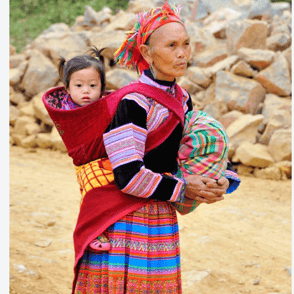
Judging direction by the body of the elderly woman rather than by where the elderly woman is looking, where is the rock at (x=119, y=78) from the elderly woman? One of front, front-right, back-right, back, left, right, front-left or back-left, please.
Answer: back-left

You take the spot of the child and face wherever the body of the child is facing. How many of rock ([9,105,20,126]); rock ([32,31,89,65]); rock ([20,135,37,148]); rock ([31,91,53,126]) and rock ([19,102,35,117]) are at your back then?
5

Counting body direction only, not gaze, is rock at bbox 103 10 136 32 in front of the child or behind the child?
behind

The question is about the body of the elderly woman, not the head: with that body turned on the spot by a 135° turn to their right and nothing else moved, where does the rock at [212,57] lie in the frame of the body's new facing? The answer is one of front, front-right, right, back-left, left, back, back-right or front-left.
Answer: right

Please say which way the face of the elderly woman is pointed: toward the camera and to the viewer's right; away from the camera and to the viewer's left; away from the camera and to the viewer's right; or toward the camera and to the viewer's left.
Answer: toward the camera and to the viewer's right

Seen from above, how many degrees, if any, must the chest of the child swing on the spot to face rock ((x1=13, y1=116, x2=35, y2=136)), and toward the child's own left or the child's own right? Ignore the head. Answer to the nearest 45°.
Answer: approximately 180°

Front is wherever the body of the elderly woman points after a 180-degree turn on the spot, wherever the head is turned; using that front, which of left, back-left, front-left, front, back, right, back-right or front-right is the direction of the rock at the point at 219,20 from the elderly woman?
front-right

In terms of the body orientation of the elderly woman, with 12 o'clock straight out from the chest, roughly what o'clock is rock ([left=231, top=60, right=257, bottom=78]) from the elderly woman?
The rock is roughly at 8 o'clock from the elderly woman.

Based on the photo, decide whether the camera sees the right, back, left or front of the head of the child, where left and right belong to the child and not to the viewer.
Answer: front

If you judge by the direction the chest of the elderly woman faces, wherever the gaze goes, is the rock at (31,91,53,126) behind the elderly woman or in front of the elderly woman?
behind

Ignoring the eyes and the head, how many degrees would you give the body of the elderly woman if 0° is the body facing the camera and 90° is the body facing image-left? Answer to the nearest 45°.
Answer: approximately 315°

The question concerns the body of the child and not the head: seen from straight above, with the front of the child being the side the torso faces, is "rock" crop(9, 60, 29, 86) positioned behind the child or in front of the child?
behind
